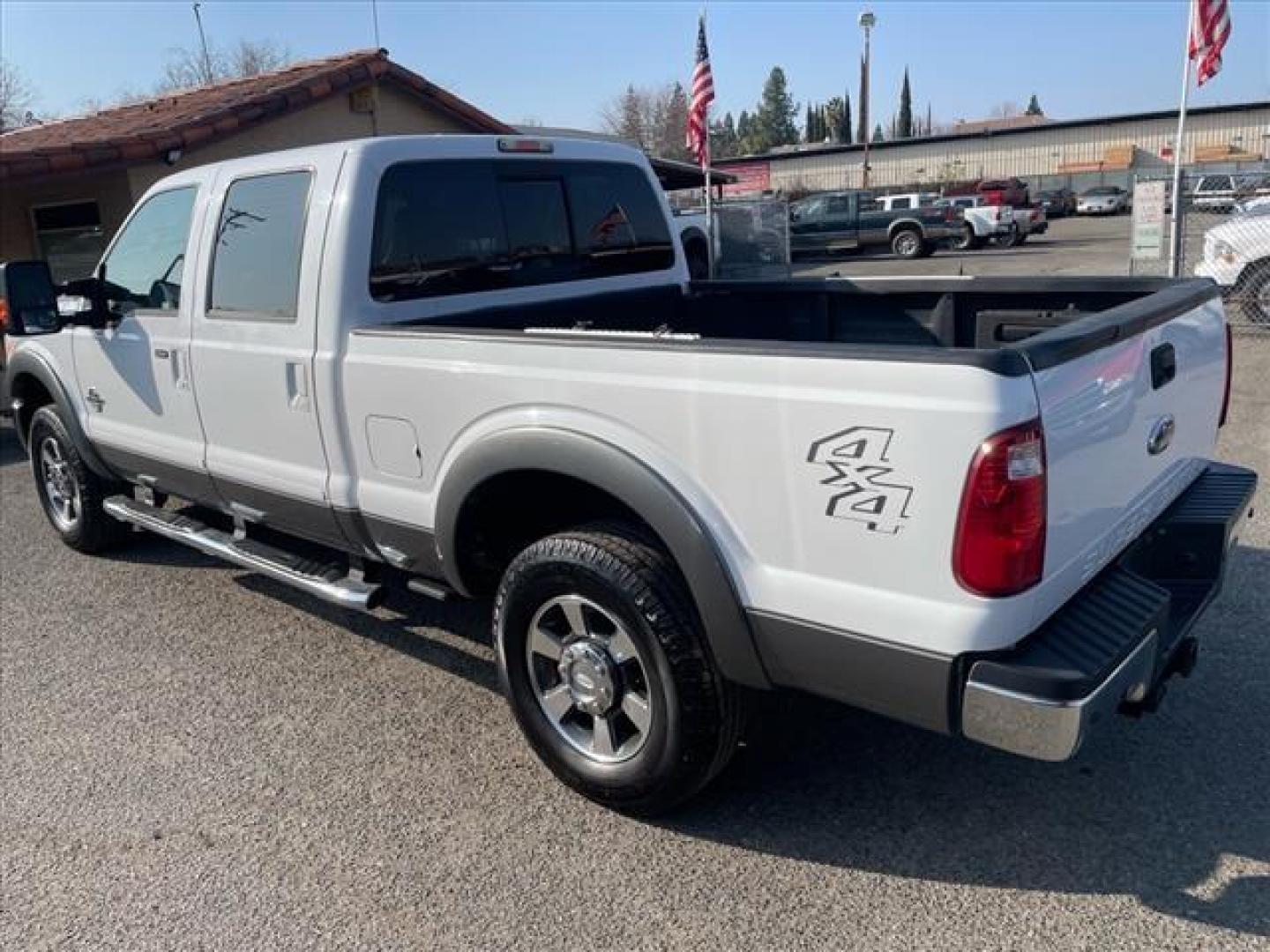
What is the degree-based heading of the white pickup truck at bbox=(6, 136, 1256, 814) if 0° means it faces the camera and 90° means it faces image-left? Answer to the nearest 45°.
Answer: approximately 135°

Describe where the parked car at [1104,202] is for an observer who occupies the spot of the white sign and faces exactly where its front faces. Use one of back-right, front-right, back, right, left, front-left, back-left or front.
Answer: back

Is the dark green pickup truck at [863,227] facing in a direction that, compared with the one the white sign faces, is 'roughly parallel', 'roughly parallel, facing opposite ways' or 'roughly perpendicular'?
roughly perpendicular

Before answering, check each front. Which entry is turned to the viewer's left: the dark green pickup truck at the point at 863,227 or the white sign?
the dark green pickup truck

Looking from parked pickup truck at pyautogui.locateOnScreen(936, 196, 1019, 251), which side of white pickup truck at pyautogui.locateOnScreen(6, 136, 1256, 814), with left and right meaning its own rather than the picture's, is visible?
right

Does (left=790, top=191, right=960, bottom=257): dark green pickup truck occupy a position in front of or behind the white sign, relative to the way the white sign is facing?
behind

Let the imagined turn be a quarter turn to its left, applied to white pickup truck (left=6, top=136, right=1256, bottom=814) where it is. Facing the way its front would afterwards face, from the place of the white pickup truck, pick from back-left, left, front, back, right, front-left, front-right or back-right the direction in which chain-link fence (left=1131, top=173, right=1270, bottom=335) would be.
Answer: back

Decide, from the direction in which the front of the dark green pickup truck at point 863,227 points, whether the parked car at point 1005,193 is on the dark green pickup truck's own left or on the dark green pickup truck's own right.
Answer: on the dark green pickup truck's own right

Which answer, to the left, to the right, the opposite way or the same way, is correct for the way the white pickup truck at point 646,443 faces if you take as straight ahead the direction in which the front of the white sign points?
to the right

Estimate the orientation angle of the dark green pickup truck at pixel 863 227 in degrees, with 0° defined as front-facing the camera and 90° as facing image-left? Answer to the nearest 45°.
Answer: approximately 90°
